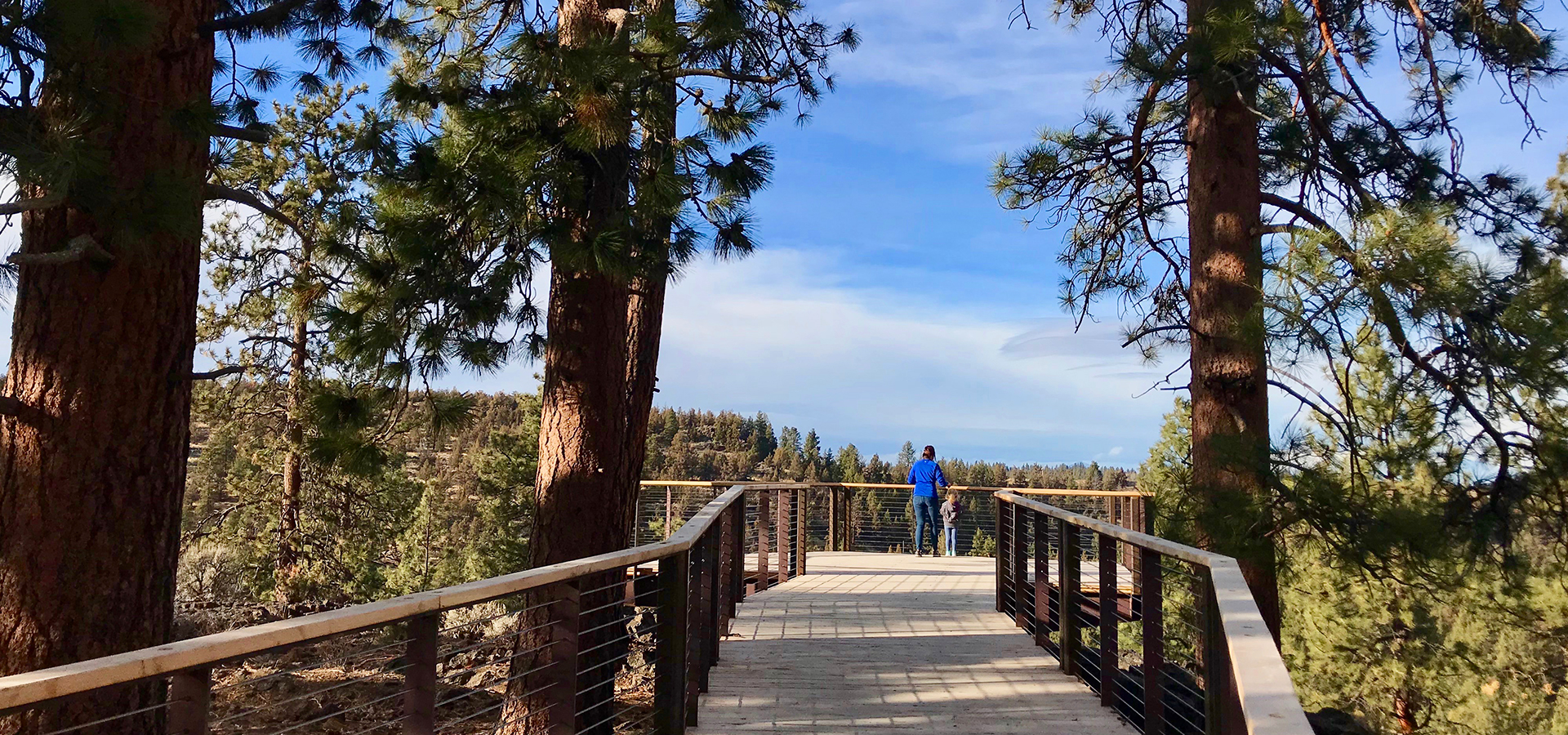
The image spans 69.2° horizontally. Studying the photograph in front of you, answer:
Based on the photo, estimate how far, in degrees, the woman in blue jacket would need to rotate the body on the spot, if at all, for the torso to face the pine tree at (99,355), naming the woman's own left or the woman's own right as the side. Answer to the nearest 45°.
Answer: approximately 180°

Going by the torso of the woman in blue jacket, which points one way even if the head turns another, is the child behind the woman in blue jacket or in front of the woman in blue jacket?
in front

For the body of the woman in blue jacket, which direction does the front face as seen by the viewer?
away from the camera

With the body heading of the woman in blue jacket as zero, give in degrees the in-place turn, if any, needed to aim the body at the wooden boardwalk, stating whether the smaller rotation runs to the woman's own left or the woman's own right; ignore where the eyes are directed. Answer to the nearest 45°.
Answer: approximately 180°
